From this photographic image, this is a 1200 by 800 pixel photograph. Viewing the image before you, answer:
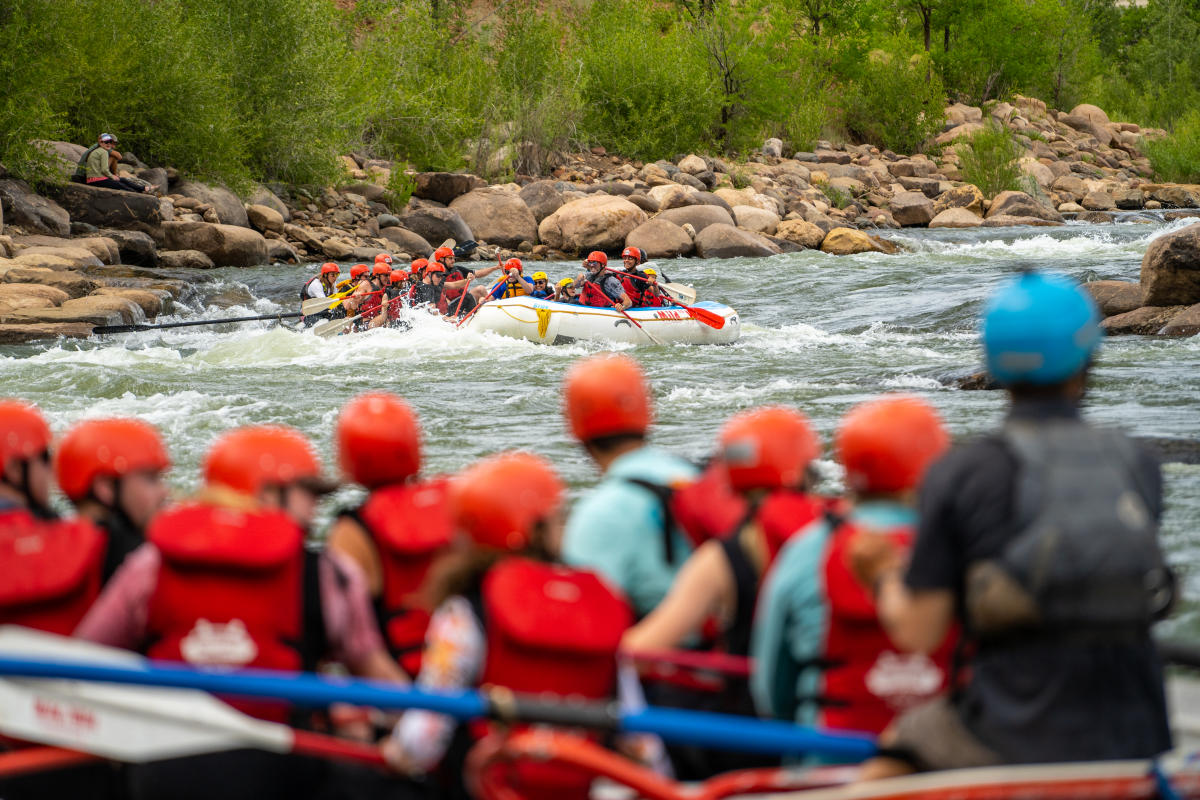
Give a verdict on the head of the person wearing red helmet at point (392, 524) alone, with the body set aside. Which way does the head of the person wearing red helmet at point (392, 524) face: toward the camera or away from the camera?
away from the camera

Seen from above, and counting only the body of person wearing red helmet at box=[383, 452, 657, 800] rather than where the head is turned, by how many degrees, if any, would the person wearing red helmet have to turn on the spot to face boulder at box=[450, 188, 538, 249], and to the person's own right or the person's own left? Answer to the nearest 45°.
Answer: approximately 45° to the person's own right

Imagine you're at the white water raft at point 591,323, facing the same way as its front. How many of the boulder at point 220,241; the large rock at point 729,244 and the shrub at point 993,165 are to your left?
0

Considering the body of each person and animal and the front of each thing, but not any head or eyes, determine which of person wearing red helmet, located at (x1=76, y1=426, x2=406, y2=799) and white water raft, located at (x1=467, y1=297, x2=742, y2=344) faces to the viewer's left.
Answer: the white water raft

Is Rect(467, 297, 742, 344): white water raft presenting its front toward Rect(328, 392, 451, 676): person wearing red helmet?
no

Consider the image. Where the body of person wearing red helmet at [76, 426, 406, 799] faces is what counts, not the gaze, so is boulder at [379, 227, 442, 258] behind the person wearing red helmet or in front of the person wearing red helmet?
in front

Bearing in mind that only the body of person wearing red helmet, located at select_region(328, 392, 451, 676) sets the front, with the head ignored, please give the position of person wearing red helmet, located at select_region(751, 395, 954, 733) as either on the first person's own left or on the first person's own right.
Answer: on the first person's own right

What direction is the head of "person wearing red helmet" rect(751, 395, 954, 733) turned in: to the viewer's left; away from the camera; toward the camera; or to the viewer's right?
away from the camera

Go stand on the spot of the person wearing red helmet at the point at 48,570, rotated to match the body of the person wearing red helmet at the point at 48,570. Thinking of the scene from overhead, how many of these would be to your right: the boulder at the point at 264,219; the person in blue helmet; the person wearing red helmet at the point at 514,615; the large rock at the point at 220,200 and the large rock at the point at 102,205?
2

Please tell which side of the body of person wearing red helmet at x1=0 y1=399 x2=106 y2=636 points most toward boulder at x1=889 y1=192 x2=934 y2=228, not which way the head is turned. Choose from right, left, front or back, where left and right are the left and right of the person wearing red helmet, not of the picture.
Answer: front

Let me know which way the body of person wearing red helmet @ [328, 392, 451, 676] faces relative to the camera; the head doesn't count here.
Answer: away from the camera

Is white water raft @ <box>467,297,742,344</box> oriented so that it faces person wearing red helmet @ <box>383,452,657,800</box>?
no

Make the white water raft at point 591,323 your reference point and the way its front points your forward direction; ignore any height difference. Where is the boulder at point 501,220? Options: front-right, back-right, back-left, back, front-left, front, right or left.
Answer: right

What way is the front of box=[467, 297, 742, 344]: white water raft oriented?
to the viewer's left

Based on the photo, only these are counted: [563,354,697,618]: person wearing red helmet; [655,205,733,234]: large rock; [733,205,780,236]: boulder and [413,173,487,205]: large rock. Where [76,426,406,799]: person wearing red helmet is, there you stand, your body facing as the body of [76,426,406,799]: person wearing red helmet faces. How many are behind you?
0

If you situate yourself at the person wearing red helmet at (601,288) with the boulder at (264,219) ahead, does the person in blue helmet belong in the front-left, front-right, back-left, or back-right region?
back-left

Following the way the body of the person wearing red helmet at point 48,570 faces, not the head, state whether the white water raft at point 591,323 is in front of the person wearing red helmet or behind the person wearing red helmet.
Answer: in front
